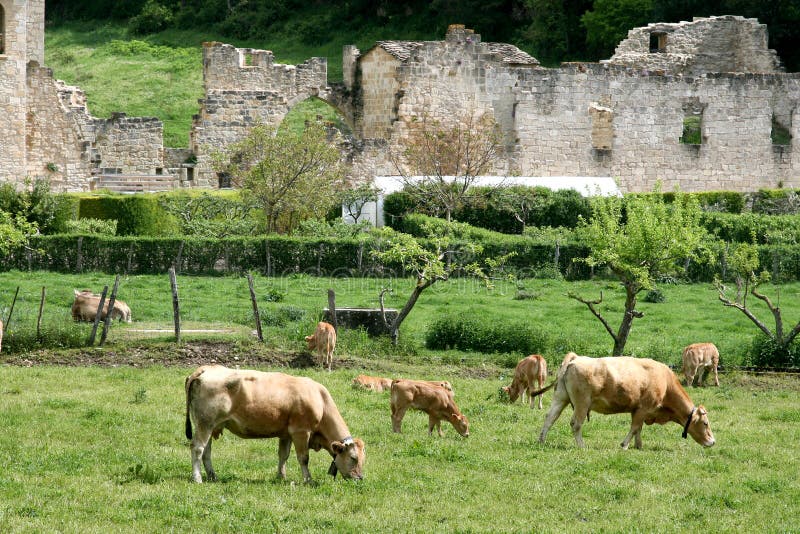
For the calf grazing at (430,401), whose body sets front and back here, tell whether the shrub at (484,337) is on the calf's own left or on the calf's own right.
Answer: on the calf's own left

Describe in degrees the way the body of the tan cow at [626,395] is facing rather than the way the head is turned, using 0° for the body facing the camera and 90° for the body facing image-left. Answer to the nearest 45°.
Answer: approximately 270°

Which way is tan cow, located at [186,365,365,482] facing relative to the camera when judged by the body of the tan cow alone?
to the viewer's right

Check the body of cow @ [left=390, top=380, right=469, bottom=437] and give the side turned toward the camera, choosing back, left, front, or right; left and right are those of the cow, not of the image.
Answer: right

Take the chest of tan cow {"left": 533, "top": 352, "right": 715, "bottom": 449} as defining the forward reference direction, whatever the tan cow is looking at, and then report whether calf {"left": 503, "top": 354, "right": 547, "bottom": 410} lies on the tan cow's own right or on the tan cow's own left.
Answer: on the tan cow's own left

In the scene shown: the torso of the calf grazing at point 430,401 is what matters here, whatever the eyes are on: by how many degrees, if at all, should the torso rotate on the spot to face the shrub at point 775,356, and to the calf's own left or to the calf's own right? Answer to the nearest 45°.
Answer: approximately 45° to the calf's own left

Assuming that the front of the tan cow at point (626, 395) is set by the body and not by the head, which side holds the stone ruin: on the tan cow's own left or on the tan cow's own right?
on the tan cow's own left
